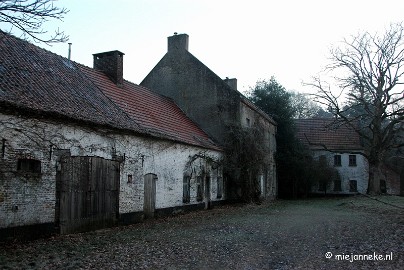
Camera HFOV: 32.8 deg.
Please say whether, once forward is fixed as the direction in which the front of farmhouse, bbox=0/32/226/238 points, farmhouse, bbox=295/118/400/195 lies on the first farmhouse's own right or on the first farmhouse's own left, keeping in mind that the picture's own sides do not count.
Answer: on the first farmhouse's own left

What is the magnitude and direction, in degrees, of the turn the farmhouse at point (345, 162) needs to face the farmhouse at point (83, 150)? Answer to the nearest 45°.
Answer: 0° — it already faces it

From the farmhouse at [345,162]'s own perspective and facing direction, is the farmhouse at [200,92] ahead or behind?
ahead

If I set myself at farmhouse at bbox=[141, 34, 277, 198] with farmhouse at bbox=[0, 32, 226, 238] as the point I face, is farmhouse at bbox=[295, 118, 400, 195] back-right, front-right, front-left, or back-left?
back-left

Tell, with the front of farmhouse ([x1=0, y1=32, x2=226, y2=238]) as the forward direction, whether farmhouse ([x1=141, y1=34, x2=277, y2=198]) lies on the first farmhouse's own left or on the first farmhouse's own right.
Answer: on the first farmhouse's own left

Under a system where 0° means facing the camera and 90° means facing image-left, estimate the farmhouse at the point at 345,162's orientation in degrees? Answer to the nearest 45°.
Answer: approximately 0°
